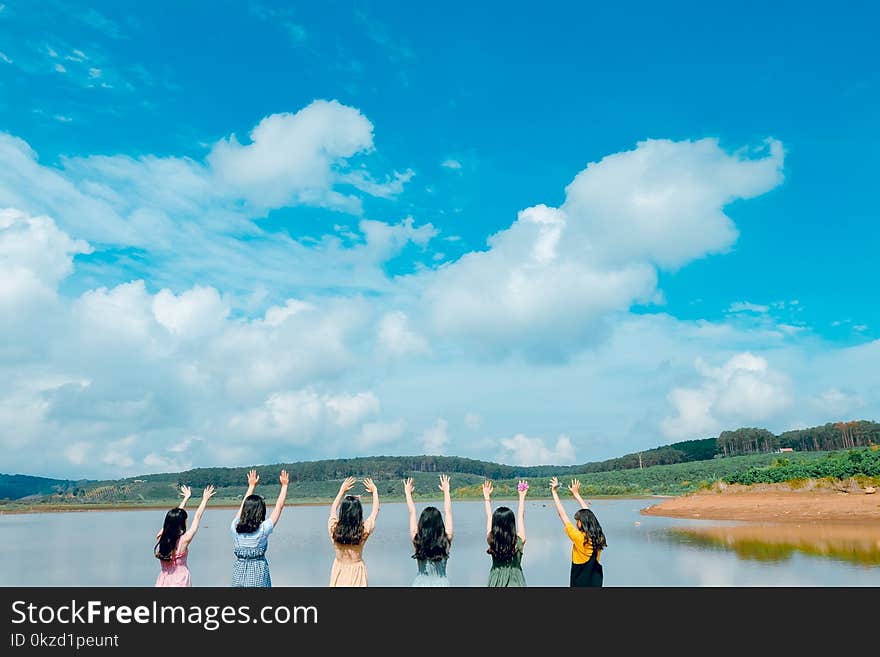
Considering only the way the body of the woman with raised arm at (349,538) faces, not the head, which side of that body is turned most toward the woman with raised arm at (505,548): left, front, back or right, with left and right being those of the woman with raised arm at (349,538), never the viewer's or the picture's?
right

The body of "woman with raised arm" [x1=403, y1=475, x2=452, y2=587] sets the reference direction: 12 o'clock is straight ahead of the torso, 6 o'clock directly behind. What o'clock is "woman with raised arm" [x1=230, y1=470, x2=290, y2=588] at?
"woman with raised arm" [x1=230, y1=470, x2=290, y2=588] is roughly at 9 o'clock from "woman with raised arm" [x1=403, y1=475, x2=452, y2=587].

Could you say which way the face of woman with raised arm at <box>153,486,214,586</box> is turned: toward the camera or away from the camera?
away from the camera

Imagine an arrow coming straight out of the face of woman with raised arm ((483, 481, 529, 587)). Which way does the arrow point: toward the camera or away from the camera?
away from the camera

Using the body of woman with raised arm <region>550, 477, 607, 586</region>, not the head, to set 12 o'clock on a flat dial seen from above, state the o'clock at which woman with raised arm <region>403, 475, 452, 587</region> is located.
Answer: woman with raised arm <region>403, 475, 452, 587</region> is roughly at 10 o'clock from woman with raised arm <region>550, 477, 607, 586</region>.

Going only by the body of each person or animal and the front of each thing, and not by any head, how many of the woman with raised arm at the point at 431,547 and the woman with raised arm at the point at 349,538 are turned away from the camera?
2

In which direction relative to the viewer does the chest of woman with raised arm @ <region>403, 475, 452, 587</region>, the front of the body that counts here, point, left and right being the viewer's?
facing away from the viewer

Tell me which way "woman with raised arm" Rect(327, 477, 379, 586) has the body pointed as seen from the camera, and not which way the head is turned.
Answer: away from the camera

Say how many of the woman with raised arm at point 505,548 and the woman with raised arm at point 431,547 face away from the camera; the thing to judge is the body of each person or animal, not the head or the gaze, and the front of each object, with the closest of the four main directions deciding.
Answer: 2

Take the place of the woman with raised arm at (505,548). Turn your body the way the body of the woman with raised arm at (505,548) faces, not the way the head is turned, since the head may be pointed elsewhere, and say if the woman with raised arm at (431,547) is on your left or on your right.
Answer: on your left

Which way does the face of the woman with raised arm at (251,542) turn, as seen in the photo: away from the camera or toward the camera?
away from the camera

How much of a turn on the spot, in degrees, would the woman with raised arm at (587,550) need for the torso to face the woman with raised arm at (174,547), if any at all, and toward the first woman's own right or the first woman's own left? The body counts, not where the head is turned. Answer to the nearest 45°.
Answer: approximately 45° to the first woman's own left

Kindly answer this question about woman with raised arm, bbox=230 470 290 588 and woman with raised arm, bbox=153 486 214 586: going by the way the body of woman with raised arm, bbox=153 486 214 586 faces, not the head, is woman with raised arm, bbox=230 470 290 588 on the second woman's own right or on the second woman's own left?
on the second woman's own right

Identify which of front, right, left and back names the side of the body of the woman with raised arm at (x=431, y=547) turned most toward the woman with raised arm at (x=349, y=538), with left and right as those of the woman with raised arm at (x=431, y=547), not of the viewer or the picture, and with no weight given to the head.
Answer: left

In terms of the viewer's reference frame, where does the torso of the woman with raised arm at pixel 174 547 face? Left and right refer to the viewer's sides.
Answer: facing away from the viewer and to the right of the viewer

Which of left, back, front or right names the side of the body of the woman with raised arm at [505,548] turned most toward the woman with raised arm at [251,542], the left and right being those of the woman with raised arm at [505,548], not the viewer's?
left

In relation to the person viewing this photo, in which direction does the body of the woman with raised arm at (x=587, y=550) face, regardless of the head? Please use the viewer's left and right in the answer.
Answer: facing away from the viewer and to the left of the viewer

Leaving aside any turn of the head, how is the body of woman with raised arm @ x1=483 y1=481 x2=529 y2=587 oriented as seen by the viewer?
away from the camera
